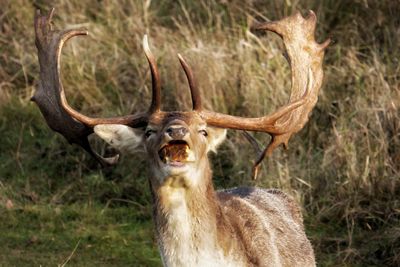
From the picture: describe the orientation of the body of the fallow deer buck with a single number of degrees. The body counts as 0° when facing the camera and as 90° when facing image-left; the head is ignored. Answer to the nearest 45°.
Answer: approximately 45°
